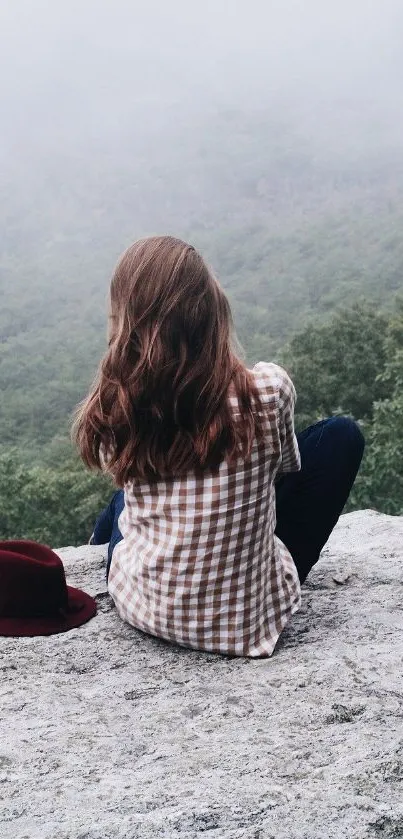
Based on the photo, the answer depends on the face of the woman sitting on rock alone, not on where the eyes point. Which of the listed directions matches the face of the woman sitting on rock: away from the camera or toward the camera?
away from the camera

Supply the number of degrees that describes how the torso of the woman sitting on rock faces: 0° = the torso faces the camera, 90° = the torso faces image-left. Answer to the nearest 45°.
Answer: approximately 180°
